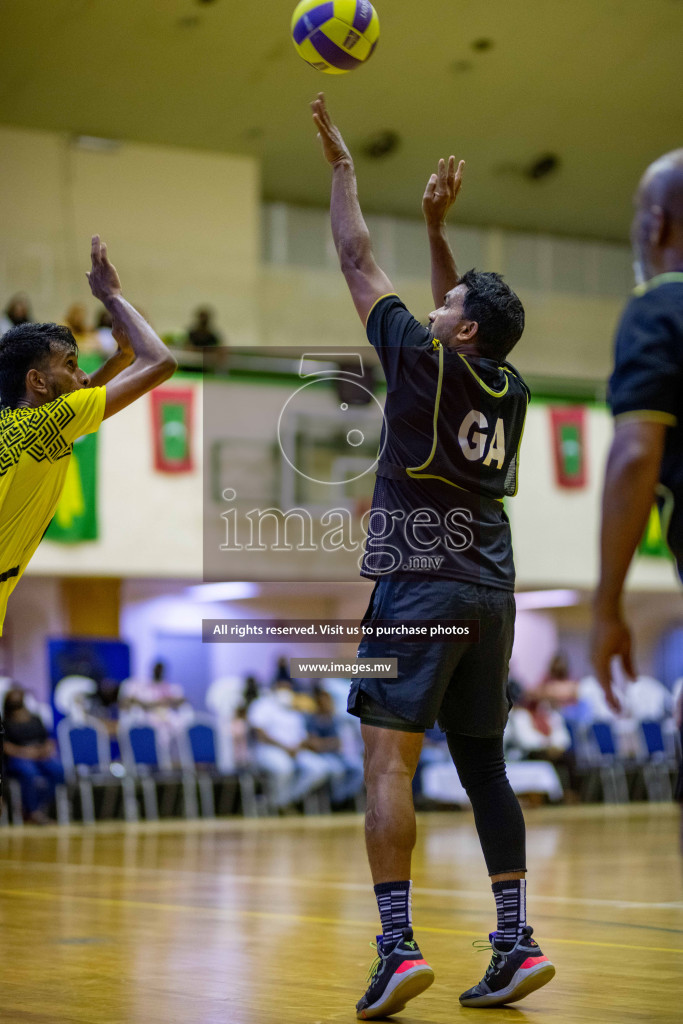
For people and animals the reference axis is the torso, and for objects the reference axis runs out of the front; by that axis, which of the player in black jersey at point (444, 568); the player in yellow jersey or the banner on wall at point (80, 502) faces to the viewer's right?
the player in yellow jersey

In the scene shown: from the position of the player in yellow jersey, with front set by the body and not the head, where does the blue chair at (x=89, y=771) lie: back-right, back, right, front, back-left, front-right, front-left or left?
left

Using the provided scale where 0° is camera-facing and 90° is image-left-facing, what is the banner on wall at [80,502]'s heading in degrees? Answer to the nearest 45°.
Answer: approximately 0°

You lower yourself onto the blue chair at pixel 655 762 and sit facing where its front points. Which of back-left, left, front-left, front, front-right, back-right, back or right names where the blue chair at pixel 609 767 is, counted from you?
right

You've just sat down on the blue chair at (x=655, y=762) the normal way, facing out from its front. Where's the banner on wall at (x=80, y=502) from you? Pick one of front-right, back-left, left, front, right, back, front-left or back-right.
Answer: right

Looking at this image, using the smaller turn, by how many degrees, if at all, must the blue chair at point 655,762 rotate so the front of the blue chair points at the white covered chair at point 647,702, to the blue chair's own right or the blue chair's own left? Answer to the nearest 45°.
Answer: approximately 135° to the blue chair's own left

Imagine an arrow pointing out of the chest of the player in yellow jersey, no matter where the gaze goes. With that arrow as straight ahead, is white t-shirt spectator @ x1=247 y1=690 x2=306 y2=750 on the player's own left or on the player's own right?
on the player's own left

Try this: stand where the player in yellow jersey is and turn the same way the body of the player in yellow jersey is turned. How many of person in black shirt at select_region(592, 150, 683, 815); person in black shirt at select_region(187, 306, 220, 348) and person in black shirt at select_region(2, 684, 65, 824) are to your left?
2

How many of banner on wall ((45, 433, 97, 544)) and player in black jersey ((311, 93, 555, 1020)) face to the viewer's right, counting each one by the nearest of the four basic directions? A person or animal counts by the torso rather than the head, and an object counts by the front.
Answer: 0

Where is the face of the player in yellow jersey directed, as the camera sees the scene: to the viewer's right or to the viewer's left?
to the viewer's right

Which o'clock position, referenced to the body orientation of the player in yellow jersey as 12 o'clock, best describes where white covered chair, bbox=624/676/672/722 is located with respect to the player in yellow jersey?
The white covered chair is roughly at 10 o'clock from the player in yellow jersey.

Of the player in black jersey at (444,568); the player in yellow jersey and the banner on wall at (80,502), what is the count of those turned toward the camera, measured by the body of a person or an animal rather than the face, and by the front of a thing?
1

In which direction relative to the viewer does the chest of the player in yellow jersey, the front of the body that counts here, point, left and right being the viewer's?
facing to the right of the viewer

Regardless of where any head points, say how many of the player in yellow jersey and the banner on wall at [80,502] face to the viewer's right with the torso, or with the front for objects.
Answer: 1

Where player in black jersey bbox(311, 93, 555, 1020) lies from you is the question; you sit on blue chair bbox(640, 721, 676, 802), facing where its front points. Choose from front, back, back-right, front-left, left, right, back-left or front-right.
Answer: front-right
